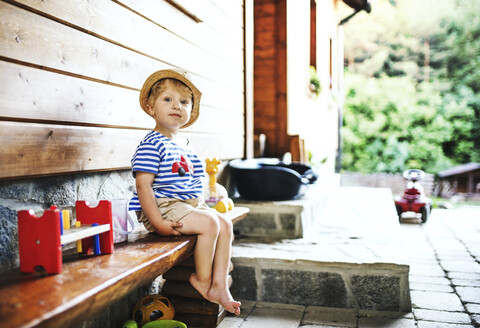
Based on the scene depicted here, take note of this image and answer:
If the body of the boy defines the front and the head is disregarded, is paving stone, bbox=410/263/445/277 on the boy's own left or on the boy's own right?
on the boy's own left

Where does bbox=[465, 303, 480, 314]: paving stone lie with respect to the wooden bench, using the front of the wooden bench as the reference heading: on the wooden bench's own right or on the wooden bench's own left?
on the wooden bench's own left

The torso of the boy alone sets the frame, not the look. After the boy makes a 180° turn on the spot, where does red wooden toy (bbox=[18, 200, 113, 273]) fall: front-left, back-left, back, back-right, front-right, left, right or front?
left

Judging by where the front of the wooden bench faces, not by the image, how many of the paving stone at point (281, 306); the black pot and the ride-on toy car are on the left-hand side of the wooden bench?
3

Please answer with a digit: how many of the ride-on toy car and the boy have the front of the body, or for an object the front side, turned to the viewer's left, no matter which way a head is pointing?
0

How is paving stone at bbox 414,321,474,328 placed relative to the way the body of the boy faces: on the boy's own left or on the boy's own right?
on the boy's own left

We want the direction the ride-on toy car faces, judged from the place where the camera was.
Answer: facing the viewer

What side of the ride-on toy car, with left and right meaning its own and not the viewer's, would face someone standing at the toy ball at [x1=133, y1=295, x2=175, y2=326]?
front

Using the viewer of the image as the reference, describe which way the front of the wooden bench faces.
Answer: facing the viewer and to the right of the viewer

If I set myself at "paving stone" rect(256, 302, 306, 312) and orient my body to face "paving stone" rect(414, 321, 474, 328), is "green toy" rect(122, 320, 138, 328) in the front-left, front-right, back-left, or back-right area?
back-right

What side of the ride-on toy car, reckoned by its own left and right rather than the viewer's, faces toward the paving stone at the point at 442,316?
front

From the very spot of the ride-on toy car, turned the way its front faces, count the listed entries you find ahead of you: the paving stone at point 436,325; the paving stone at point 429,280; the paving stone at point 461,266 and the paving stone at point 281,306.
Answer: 4
